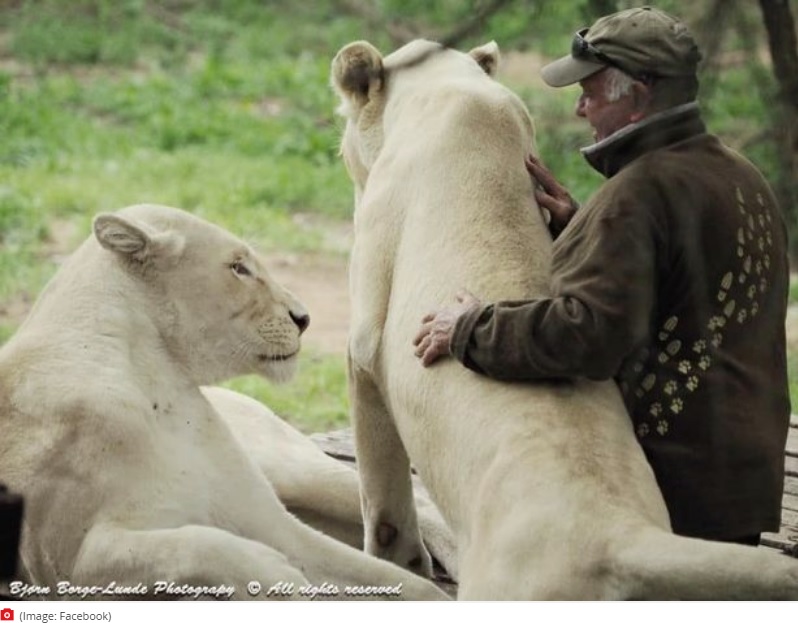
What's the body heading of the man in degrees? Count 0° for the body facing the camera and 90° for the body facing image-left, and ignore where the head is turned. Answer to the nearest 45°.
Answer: approximately 135°

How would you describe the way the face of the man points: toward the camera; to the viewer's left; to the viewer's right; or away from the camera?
to the viewer's left
